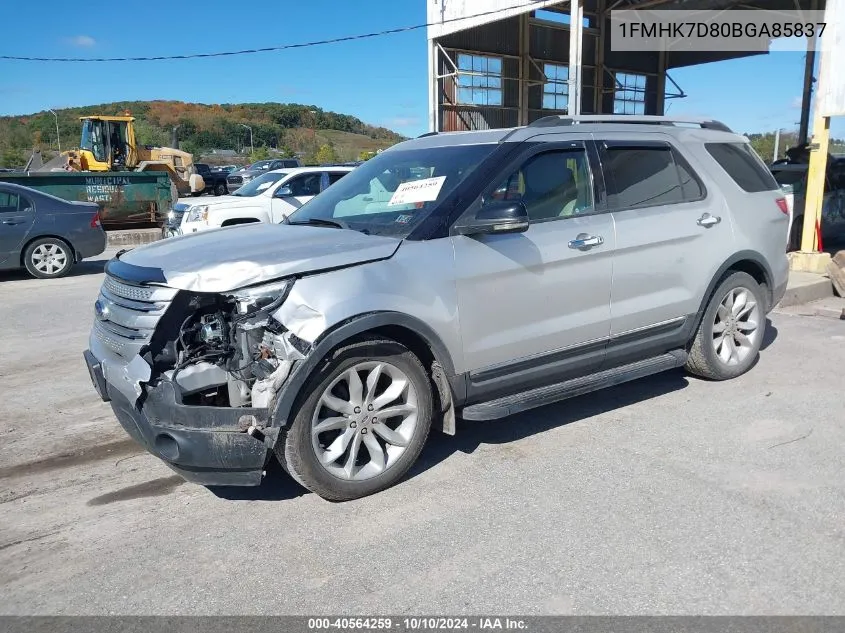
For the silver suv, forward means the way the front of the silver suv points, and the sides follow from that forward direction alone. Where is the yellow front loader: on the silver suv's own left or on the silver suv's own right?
on the silver suv's own right

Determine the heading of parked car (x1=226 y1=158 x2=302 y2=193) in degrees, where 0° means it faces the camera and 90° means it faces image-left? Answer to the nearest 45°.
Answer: approximately 45°

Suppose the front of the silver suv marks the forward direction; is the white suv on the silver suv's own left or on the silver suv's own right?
on the silver suv's own right

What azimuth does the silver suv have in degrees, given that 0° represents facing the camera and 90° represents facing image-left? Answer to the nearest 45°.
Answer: approximately 45°

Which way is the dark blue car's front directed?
to the viewer's left

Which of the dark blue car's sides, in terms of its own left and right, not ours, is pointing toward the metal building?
back

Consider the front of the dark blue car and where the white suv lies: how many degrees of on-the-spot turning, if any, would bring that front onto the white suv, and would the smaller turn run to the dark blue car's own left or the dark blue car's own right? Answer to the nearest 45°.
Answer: approximately 180°
